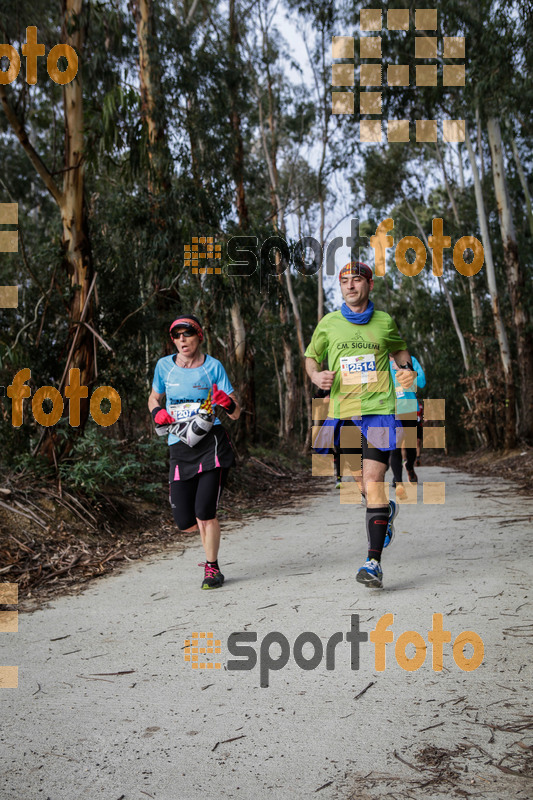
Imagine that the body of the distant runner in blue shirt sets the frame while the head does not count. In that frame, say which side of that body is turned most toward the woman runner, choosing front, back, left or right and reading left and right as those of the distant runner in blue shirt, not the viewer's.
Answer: front

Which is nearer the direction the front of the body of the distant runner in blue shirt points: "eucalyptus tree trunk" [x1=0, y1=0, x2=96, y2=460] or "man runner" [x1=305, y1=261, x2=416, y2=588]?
the man runner

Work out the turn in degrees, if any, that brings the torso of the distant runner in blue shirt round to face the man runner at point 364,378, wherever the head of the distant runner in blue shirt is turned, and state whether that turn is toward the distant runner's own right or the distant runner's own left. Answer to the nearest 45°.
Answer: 0° — they already face them

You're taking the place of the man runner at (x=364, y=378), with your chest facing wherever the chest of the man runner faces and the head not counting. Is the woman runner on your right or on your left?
on your right

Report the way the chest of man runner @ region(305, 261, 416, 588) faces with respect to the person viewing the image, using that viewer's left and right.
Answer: facing the viewer

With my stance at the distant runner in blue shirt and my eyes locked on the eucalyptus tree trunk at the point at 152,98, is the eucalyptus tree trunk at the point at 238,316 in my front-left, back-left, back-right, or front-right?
front-right

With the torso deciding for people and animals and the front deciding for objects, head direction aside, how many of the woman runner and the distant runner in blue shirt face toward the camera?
2

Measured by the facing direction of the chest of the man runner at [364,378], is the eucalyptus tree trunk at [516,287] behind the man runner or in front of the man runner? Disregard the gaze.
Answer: behind

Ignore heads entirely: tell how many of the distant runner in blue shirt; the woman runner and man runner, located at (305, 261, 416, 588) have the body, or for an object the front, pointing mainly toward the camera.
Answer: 3

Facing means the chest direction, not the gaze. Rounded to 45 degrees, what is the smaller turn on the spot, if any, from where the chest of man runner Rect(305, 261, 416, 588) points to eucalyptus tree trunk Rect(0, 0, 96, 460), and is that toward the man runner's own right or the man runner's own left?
approximately 135° to the man runner's own right

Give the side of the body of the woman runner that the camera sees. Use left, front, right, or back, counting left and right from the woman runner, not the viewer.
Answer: front

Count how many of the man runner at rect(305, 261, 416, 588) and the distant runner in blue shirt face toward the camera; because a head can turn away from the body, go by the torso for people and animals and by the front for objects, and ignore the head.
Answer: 2
